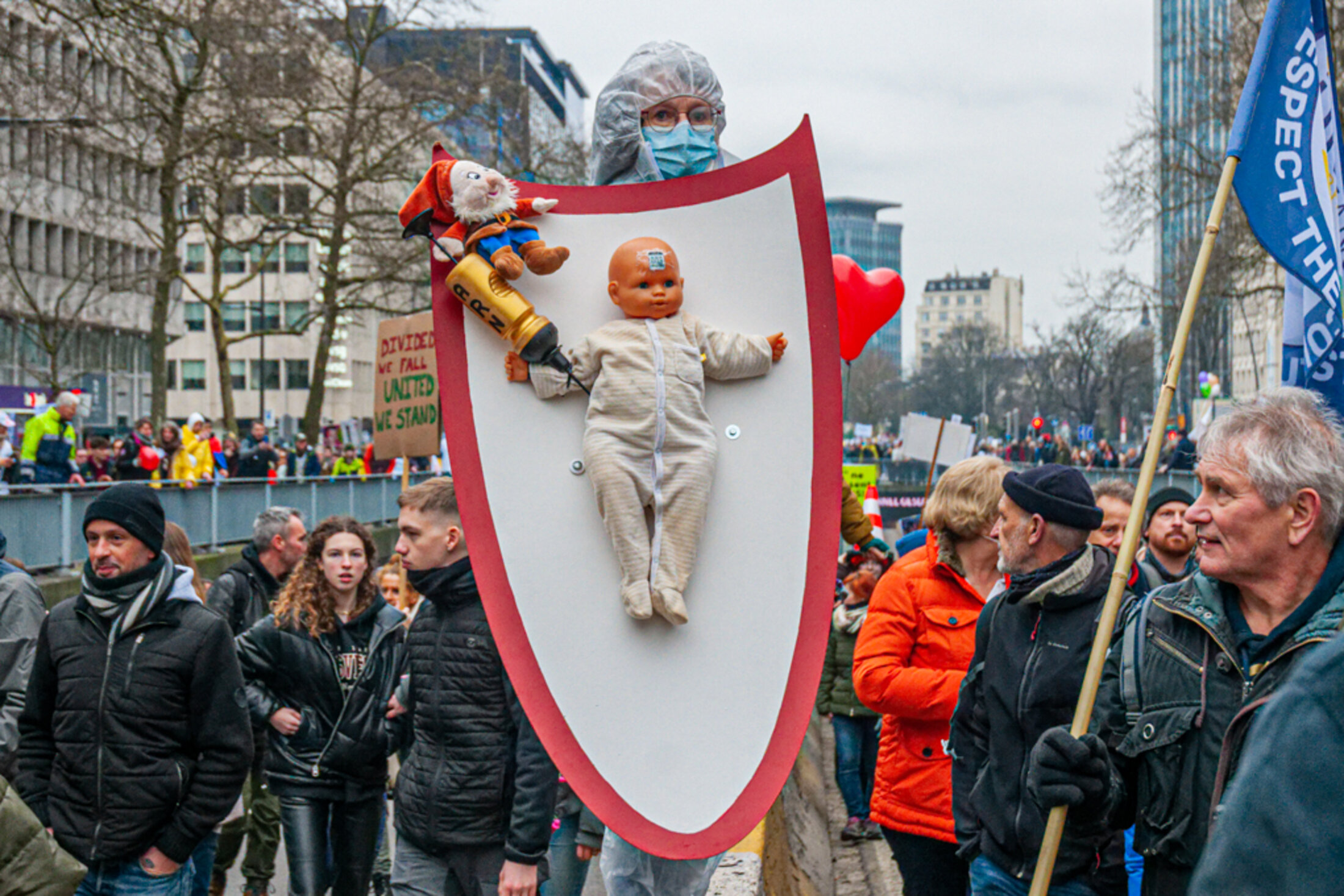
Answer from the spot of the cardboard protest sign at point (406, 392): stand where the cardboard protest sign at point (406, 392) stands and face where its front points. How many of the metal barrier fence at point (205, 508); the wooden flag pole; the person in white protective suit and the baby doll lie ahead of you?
3

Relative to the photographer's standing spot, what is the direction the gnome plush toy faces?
facing the viewer and to the right of the viewer

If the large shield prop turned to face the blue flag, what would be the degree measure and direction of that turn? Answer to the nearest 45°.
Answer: approximately 90° to its left

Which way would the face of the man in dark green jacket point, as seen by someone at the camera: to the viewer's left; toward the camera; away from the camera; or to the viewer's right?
to the viewer's left

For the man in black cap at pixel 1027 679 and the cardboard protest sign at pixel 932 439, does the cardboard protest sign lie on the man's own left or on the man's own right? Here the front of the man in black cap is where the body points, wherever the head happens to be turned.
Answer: on the man's own right

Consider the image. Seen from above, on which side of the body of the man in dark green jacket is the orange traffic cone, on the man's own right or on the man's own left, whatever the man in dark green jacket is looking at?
on the man's own right

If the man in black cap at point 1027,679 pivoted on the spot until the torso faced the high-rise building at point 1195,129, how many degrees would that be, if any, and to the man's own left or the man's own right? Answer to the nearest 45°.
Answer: approximately 135° to the man's own right

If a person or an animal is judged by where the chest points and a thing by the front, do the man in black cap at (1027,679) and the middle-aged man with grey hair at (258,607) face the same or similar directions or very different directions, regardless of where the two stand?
very different directions

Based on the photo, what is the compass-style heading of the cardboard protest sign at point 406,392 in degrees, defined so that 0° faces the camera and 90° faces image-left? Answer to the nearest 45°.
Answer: approximately 0°

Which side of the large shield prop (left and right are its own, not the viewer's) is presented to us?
front

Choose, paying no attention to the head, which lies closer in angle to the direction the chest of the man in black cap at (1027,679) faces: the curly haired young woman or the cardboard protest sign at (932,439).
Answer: the curly haired young woman

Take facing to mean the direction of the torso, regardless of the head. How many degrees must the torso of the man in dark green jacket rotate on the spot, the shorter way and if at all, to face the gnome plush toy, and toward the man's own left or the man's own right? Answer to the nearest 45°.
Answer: approximately 45° to the man's own right
